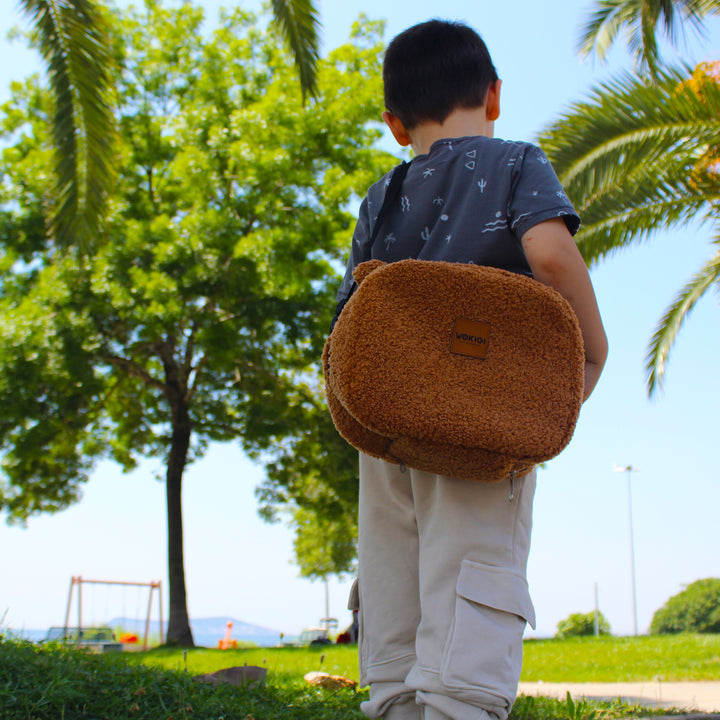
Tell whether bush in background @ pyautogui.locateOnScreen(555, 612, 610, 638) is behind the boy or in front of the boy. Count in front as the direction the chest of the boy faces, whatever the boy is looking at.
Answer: in front

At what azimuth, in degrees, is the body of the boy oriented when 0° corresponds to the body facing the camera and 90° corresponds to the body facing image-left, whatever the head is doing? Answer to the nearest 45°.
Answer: approximately 180°

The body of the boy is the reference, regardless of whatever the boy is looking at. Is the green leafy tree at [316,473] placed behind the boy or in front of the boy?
in front

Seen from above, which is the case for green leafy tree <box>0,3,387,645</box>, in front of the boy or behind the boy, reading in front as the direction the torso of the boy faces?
in front

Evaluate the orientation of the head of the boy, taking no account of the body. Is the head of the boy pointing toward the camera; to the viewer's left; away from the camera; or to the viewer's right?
away from the camera
